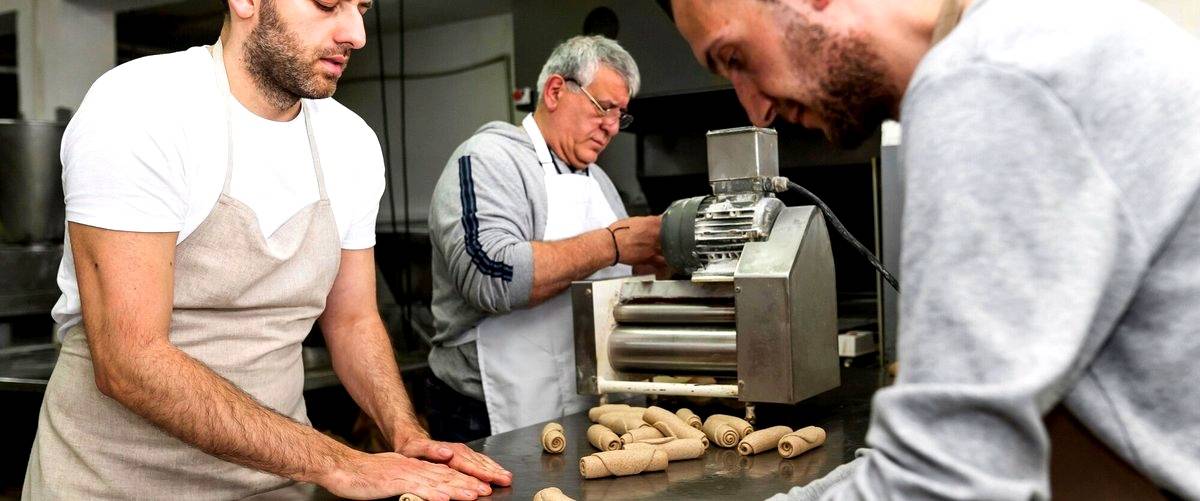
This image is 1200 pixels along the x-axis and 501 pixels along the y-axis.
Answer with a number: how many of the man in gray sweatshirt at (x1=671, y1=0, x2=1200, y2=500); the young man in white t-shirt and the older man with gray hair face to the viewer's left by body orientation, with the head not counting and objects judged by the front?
1

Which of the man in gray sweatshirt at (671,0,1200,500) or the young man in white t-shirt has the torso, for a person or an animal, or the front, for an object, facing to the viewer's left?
the man in gray sweatshirt

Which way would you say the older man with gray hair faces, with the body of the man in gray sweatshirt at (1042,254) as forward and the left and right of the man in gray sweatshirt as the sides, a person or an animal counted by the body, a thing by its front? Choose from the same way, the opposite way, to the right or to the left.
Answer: the opposite way

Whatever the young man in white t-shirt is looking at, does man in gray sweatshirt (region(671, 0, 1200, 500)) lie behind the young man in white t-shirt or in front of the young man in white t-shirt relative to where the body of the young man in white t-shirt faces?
in front

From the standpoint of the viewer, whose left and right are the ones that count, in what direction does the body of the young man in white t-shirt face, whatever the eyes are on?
facing the viewer and to the right of the viewer

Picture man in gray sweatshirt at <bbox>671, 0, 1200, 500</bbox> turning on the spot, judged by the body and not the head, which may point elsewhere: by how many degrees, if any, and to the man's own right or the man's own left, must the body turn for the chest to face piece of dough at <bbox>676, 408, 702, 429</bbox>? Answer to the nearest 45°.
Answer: approximately 45° to the man's own right

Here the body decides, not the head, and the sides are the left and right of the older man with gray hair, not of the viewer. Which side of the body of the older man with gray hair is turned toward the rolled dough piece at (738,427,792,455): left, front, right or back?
front

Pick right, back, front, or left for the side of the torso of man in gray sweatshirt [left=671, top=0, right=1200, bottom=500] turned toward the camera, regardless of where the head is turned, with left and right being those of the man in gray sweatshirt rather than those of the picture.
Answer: left

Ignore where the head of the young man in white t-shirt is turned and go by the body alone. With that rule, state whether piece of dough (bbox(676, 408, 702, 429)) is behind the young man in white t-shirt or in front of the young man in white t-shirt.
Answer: in front
